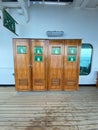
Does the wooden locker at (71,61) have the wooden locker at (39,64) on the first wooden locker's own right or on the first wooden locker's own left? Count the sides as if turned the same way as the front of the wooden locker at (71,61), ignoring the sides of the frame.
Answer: on the first wooden locker's own right

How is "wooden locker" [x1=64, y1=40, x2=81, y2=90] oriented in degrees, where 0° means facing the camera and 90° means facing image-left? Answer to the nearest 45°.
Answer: approximately 0°

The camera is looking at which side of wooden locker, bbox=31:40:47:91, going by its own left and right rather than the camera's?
front

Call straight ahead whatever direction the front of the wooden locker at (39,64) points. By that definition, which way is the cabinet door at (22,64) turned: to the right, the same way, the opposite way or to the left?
the same way

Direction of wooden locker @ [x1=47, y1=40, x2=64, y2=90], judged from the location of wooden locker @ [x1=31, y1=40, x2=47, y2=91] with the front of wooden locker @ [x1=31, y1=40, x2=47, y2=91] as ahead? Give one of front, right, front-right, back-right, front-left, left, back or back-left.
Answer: left

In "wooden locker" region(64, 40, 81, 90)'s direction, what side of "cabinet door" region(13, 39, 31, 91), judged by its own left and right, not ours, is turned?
left

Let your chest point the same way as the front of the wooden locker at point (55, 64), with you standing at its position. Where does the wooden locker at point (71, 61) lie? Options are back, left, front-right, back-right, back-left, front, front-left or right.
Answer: left

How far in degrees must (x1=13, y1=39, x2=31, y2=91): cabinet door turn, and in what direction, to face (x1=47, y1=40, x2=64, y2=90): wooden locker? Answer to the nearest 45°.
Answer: approximately 90° to its left

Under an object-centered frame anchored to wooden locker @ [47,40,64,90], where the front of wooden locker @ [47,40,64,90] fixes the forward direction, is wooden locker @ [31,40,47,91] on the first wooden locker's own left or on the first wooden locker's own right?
on the first wooden locker's own right

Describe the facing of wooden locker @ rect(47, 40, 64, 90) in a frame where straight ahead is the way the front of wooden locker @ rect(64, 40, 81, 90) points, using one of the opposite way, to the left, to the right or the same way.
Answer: the same way

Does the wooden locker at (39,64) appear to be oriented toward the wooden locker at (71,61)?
no

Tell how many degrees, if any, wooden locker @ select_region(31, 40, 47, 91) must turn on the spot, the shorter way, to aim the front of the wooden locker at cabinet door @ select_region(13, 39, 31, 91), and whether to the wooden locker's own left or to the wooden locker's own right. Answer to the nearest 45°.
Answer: approximately 90° to the wooden locker's own right

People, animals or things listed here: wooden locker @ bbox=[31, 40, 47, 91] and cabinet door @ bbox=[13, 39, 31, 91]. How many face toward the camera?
2

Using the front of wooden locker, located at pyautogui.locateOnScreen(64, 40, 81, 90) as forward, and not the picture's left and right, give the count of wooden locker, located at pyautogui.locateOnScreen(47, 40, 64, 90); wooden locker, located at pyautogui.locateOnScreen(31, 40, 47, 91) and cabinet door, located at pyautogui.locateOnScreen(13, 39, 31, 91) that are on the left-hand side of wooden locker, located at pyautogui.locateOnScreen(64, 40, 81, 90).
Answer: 0

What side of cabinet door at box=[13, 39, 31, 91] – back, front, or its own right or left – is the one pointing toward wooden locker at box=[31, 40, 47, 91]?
left

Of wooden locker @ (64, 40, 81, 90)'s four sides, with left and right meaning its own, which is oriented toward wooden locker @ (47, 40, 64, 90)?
right

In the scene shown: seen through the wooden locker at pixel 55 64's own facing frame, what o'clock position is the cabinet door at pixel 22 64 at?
The cabinet door is roughly at 3 o'clock from the wooden locker.

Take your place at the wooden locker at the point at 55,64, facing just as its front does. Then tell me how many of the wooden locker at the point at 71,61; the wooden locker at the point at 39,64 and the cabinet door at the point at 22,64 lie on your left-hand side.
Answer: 1

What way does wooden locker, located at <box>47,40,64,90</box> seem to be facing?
toward the camera
